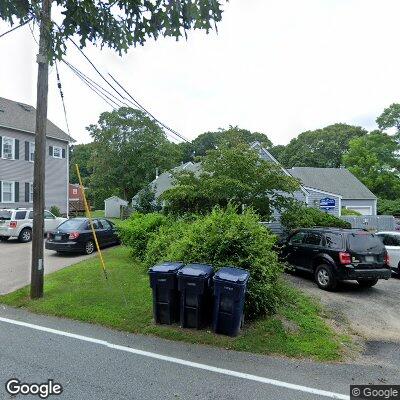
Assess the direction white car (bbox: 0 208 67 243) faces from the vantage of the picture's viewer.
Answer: facing away from the viewer and to the right of the viewer

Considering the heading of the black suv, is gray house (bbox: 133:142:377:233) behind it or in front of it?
in front

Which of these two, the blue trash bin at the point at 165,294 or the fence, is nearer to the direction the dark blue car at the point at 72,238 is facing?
the fence

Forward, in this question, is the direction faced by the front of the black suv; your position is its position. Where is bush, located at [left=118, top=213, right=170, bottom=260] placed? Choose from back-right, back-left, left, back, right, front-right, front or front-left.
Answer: front-left

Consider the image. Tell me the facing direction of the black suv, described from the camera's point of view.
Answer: facing away from the viewer and to the left of the viewer

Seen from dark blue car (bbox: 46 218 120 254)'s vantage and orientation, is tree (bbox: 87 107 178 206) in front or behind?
in front

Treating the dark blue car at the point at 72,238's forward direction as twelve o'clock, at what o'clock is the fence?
The fence is roughly at 1 o'clock from the dark blue car.

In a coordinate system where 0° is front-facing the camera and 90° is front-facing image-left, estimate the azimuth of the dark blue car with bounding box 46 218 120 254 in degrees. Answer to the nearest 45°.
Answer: approximately 225°

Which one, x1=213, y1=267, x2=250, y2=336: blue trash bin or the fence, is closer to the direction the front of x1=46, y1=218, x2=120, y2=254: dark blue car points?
the fence

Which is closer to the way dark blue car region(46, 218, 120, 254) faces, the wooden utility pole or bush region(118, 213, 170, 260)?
the bush

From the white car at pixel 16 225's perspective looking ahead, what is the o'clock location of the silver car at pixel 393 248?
the silver car at pixel 393 248 is roughly at 3 o'clock from the white car at pixel 16 225.

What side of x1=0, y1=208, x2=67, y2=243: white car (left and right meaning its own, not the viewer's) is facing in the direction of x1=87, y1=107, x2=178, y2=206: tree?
front
